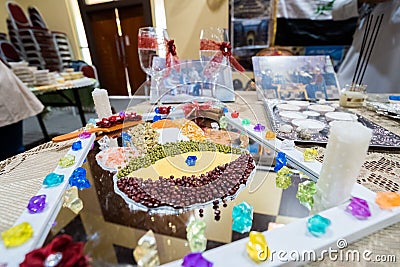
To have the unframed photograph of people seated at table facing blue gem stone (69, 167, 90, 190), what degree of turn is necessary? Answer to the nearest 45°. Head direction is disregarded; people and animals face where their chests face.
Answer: approximately 45° to its right

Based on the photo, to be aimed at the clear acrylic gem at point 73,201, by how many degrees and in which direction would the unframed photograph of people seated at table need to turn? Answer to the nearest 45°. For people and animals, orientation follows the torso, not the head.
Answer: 0° — it already faces it

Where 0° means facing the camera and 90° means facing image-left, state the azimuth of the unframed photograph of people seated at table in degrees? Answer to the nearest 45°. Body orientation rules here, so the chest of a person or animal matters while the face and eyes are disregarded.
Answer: approximately 0°

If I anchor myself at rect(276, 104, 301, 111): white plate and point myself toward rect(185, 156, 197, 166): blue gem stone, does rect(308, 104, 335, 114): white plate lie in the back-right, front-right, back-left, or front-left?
back-left

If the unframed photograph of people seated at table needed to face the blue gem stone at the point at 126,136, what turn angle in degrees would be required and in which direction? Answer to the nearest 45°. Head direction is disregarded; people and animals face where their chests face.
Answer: approximately 45° to its right

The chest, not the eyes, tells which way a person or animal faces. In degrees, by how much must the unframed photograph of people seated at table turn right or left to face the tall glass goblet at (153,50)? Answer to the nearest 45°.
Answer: approximately 45° to its right

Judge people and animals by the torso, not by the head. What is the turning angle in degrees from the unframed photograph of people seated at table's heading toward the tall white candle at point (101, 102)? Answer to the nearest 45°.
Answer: approximately 45° to its right
